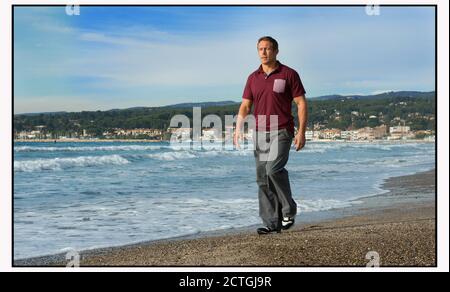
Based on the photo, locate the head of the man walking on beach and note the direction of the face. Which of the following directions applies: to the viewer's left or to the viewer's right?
to the viewer's left

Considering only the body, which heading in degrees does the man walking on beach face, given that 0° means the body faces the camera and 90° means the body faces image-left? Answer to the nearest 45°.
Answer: approximately 45°
